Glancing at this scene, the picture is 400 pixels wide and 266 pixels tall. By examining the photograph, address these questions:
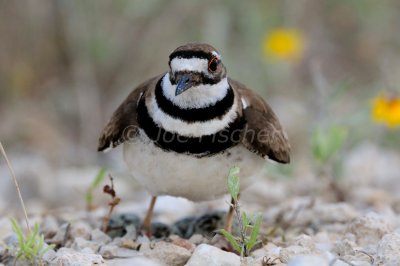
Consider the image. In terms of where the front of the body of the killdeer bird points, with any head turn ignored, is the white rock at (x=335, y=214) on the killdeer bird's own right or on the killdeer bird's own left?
on the killdeer bird's own left

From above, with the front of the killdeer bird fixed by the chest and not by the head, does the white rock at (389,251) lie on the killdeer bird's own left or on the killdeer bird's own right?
on the killdeer bird's own left

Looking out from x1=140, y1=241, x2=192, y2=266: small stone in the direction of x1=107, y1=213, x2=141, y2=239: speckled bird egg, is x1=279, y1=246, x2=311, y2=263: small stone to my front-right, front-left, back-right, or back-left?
back-right

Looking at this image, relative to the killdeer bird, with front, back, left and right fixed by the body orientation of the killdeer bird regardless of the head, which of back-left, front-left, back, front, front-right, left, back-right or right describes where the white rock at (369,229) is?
left

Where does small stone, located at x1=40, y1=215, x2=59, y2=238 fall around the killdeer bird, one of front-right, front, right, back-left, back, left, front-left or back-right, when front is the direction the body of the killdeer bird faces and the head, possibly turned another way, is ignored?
back-right

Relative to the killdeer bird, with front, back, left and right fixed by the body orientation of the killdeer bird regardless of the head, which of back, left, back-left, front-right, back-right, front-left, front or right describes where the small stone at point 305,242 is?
left

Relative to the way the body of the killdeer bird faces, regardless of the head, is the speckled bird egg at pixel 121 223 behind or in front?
behind

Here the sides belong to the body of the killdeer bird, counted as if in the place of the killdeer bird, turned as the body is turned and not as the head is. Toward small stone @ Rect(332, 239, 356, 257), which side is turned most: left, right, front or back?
left
